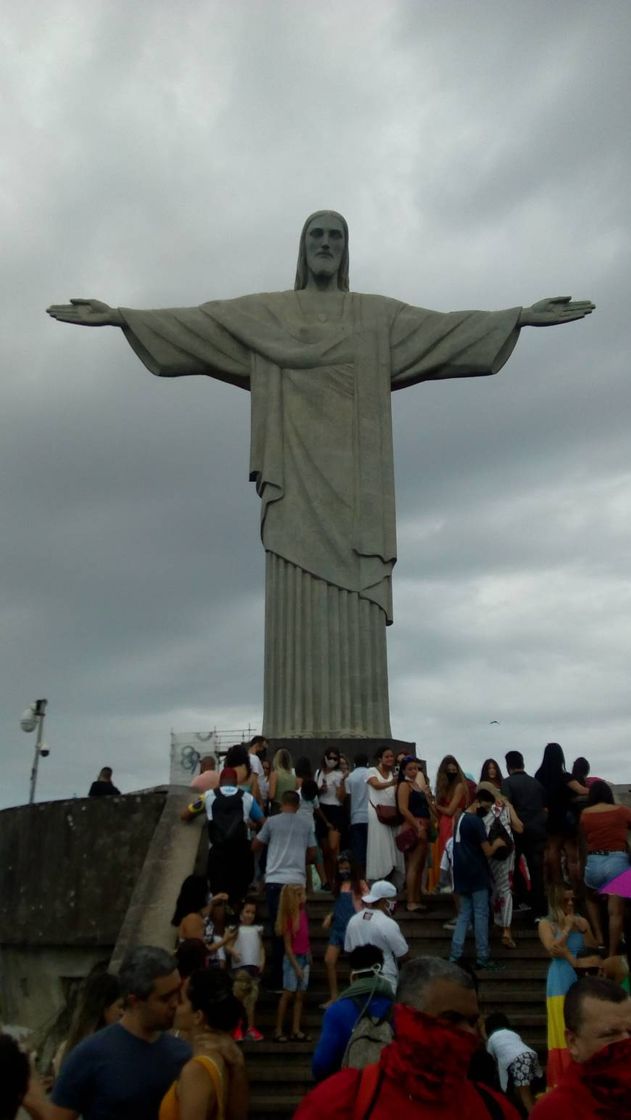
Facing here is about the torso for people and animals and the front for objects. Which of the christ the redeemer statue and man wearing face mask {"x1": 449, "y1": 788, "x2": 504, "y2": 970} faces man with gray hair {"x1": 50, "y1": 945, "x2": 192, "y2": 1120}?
the christ the redeemer statue

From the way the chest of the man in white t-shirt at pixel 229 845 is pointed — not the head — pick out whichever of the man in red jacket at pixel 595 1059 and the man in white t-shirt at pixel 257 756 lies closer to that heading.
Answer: the man in white t-shirt

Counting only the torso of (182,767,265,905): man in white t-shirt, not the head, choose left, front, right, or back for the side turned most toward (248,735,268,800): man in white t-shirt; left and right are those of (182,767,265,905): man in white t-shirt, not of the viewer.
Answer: front

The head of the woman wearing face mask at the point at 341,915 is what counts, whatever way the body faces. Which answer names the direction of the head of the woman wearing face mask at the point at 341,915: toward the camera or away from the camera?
toward the camera

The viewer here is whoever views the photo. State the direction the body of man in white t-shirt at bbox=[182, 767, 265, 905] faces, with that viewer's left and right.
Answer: facing away from the viewer

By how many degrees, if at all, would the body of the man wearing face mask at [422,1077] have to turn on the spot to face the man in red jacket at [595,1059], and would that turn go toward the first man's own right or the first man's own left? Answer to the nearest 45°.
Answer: approximately 90° to the first man's own left

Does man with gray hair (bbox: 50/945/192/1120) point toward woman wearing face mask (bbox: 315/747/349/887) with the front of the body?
no

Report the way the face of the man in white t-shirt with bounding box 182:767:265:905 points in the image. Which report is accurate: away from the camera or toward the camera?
away from the camera

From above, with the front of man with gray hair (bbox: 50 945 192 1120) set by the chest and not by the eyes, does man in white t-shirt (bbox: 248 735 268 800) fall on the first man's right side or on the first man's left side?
on the first man's left side

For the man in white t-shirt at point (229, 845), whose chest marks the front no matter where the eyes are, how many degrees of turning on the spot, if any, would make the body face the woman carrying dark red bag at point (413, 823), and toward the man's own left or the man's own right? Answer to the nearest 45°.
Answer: approximately 45° to the man's own right

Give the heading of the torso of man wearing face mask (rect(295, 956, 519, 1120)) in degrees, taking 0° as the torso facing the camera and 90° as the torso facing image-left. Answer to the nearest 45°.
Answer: approximately 315°

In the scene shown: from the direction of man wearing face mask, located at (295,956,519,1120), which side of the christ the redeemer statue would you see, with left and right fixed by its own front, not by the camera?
front

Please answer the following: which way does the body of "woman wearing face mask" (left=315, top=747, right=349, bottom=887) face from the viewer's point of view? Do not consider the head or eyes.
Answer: toward the camera

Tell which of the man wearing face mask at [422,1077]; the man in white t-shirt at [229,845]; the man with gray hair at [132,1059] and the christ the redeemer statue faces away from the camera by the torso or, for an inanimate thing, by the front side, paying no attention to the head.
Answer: the man in white t-shirt

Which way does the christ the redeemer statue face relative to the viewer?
toward the camera
